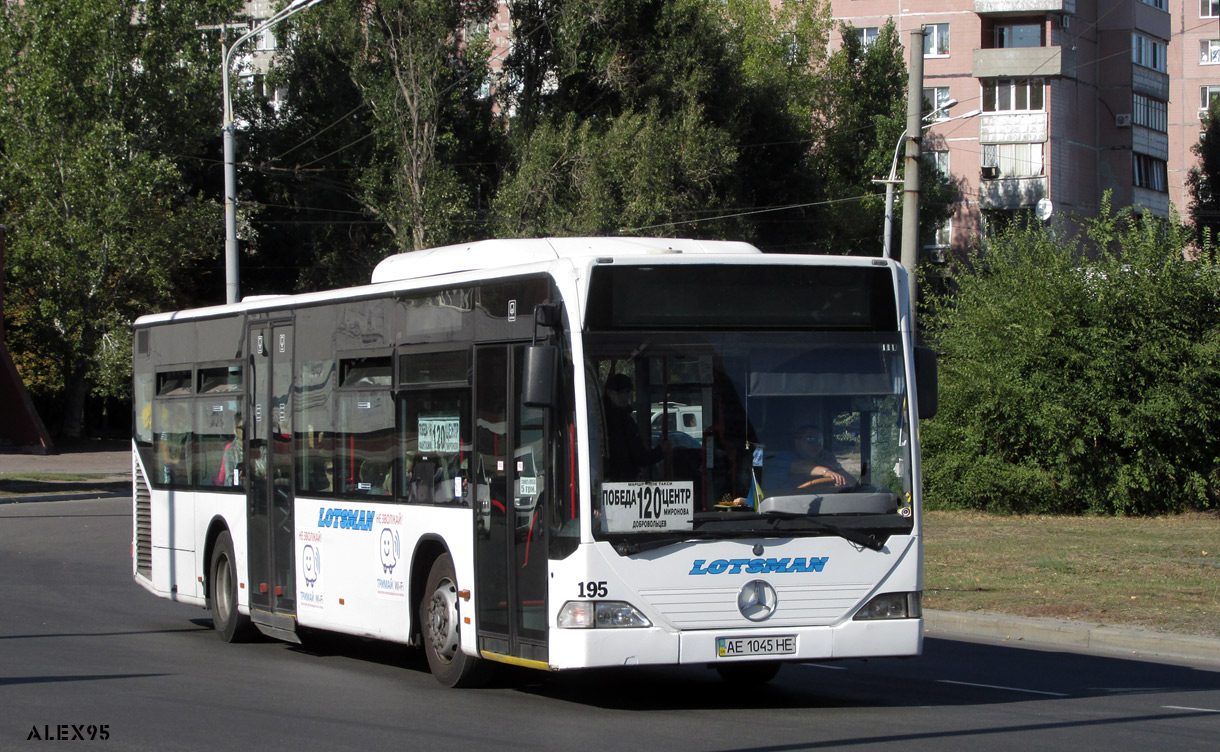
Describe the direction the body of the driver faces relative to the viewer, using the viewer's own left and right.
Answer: facing the viewer and to the right of the viewer

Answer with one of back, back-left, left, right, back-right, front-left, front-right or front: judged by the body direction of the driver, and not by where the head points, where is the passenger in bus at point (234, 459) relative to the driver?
back

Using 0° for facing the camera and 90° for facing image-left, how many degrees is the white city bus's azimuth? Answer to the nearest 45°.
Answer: approximately 315°

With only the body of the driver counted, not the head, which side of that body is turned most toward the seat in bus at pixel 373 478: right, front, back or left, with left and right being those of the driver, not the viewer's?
back

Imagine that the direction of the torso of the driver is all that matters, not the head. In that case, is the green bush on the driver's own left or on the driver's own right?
on the driver's own left

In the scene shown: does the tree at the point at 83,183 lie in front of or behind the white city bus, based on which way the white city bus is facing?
behind
